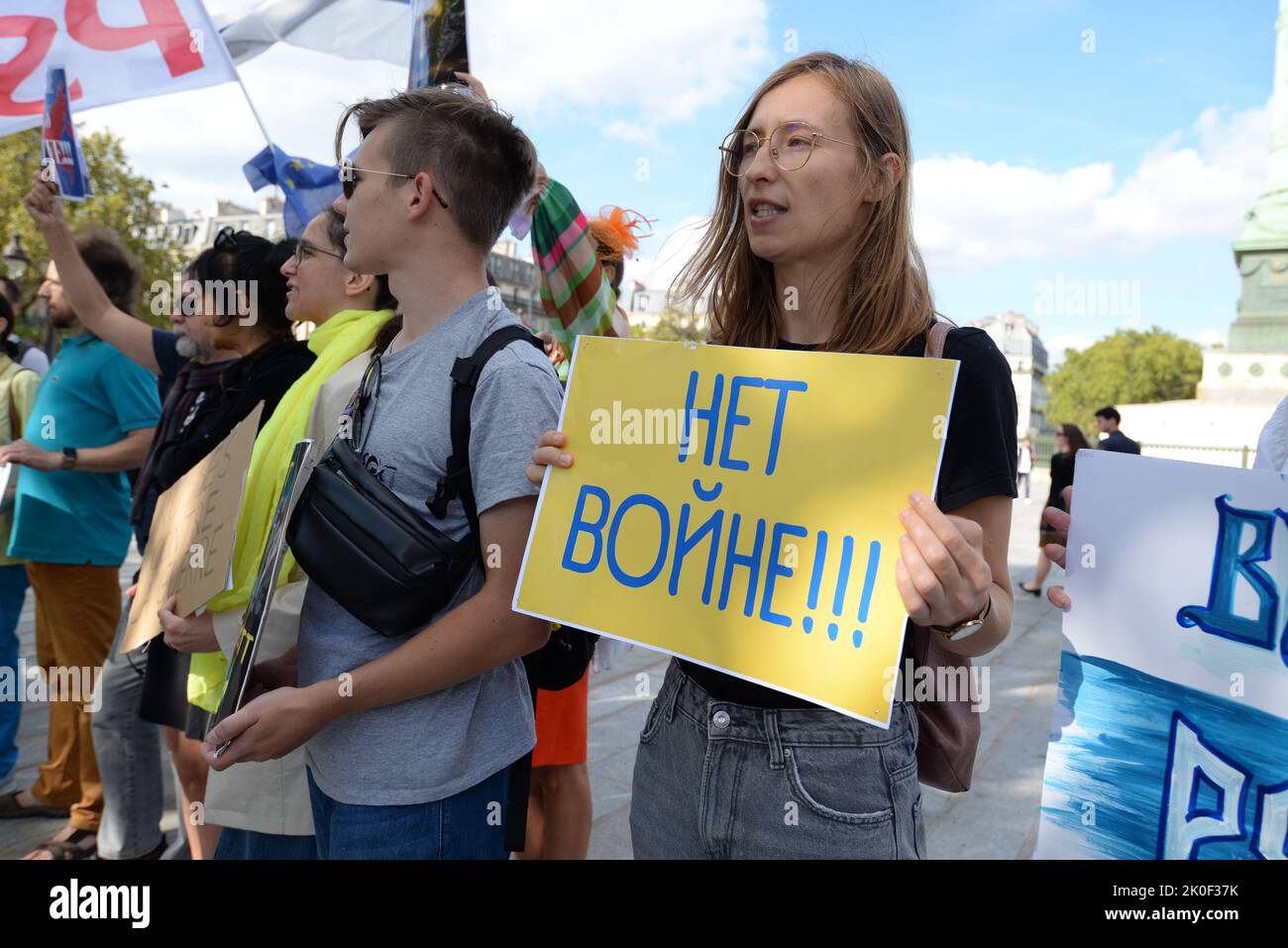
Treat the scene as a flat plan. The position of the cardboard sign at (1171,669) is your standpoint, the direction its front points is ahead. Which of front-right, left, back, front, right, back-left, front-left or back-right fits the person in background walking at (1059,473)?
back
